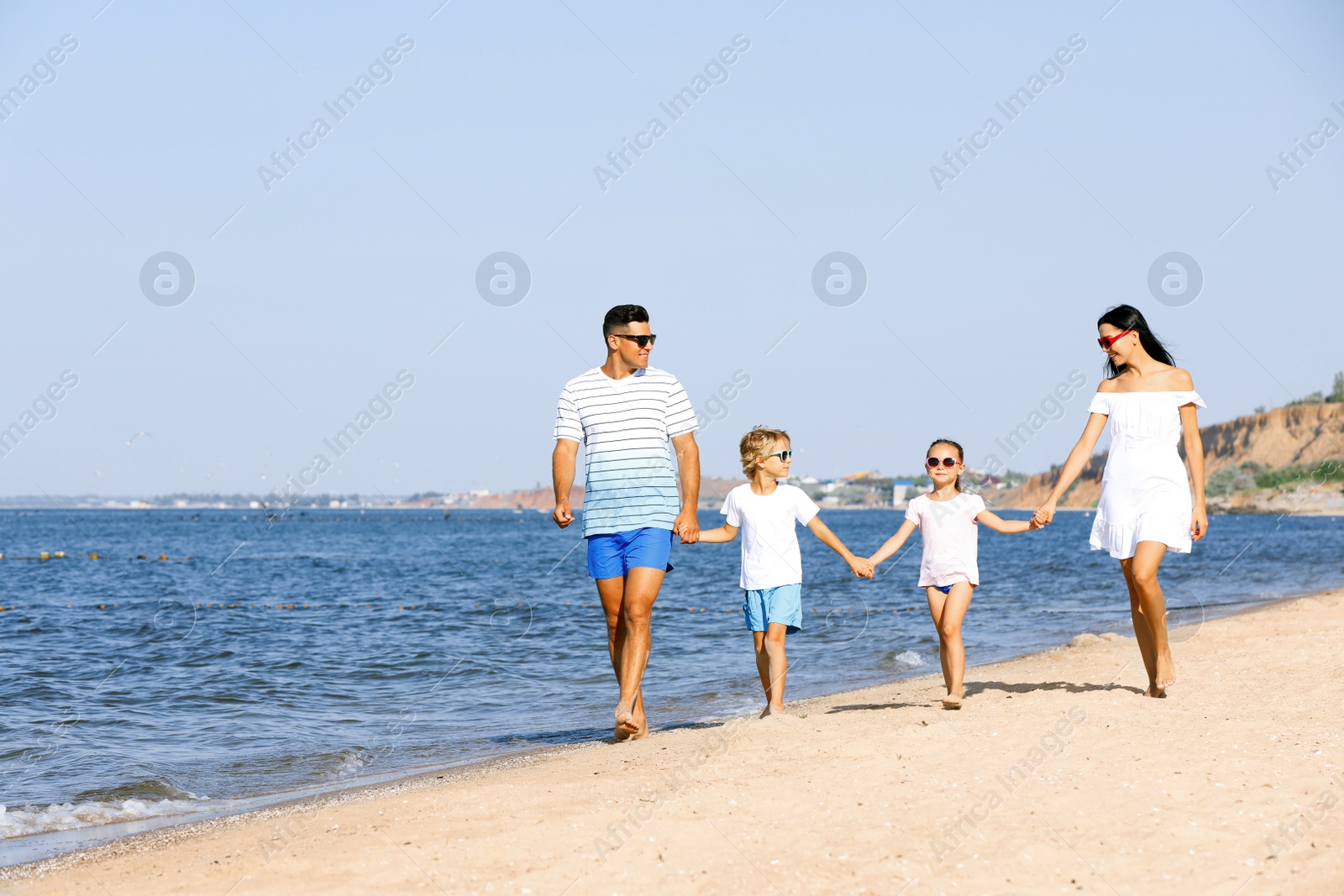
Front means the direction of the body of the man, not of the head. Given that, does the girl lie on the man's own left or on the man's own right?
on the man's own left

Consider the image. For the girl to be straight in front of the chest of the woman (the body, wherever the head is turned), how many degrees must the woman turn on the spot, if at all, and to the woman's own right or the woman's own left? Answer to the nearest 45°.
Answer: approximately 90° to the woman's own right

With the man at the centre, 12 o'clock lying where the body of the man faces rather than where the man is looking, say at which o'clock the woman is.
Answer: The woman is roughly at 9 o'clock from the man.

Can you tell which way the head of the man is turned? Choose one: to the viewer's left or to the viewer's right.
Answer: to the viewer's right

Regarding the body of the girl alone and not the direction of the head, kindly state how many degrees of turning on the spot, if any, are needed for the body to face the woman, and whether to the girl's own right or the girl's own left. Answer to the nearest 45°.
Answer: approximately 90° to the girl's own left

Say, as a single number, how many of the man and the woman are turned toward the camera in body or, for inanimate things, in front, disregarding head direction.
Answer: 2

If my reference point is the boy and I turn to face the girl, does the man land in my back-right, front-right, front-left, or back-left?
back-right

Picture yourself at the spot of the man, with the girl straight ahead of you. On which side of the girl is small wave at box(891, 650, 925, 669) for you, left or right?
left

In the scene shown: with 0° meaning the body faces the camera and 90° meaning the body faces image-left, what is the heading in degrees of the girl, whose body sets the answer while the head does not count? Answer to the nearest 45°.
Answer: approximately 0°

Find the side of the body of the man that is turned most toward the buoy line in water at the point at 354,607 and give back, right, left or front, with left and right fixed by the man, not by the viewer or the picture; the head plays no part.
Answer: back

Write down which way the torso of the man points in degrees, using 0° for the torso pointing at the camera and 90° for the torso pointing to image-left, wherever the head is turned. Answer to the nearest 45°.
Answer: approximately 0°
